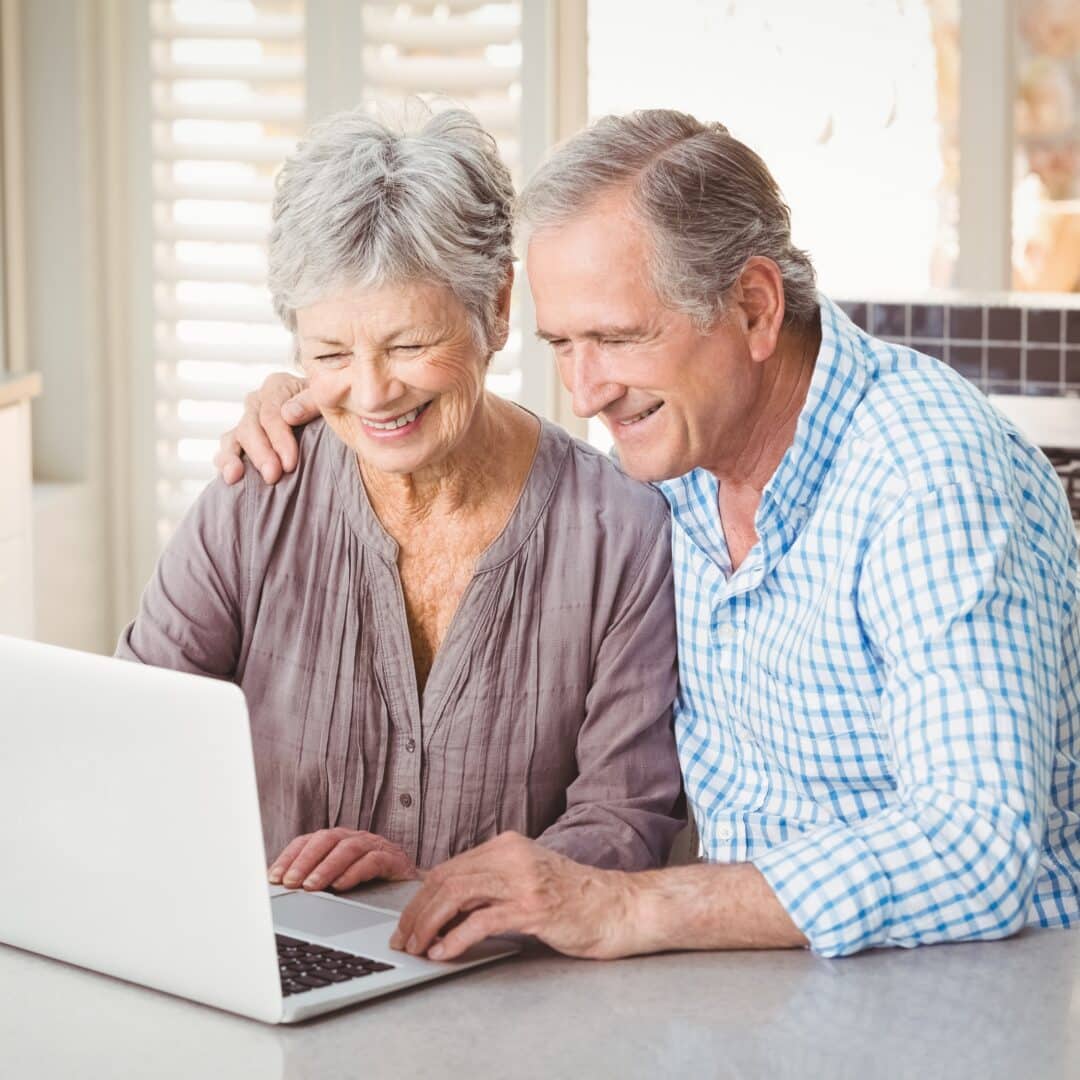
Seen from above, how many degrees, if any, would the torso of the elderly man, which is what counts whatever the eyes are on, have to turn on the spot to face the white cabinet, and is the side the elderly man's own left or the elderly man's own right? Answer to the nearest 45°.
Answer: approximately 90° to the elderly man's own right

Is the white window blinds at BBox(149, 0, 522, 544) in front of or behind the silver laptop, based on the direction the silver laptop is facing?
in front

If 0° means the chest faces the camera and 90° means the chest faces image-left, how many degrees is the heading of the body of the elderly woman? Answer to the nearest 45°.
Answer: approximately 0°

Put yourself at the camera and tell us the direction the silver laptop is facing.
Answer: facing away from the viewer and to the right of the viewer

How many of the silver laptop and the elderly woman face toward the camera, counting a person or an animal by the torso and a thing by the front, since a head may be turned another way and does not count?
1

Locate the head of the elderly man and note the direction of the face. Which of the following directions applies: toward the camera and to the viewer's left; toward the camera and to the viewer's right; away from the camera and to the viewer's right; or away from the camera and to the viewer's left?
toward the camera and to the viewer's left

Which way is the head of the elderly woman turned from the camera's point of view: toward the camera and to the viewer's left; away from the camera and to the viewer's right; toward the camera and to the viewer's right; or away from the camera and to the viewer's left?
toward the camera and to the viewer's left

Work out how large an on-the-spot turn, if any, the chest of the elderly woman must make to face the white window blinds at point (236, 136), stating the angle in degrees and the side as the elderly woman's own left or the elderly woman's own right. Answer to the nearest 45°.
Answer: approximately 180°

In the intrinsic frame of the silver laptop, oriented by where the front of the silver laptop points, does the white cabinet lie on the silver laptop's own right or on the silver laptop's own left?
on the silver laptop's own left

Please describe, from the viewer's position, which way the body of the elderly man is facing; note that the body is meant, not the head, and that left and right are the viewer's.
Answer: facing the viewer and to the left of the viewer

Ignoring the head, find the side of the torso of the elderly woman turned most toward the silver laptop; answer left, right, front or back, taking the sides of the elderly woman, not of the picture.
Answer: front
